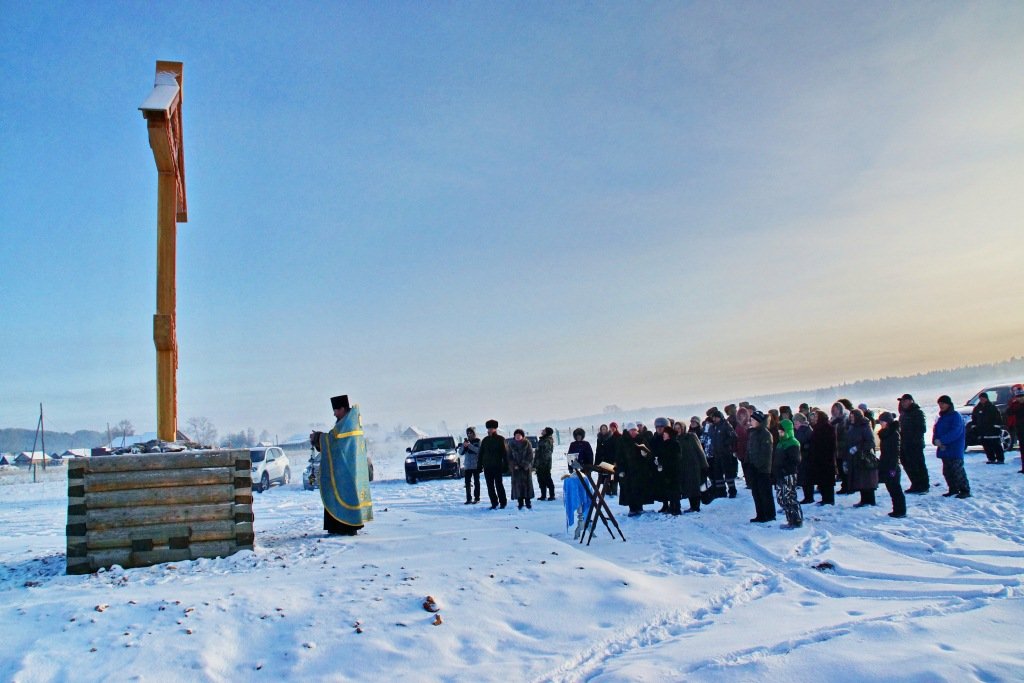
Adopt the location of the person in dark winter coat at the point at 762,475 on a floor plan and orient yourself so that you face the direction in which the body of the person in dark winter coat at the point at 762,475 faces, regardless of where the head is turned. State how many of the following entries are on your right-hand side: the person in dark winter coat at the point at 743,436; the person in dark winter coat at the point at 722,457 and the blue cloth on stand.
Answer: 2

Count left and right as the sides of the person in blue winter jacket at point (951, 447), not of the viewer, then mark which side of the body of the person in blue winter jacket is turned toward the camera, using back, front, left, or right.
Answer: left

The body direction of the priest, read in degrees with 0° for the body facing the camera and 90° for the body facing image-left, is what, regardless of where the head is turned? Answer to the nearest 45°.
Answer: approximately 90°

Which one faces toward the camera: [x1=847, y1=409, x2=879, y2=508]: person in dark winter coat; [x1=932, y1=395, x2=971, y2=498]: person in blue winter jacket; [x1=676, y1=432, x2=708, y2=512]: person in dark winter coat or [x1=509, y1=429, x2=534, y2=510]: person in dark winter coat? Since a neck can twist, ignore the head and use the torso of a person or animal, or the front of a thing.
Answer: [x1=509, y1=429, x2=534, y2=510]: person in dark winter coat

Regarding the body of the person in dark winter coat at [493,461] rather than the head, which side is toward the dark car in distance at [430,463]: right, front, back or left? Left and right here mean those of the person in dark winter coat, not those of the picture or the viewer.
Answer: back

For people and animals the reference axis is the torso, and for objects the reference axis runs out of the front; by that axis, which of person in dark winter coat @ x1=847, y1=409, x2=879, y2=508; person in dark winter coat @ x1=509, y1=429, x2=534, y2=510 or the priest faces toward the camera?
person in dark winter coat @ x1=509, y1=429, x2=534, y2=510

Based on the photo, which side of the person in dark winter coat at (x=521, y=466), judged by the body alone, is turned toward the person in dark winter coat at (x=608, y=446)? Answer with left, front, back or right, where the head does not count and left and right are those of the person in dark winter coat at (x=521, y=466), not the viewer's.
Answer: left

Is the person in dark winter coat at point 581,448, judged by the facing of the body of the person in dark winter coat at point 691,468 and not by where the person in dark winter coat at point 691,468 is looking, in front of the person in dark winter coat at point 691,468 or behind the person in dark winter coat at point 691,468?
in front

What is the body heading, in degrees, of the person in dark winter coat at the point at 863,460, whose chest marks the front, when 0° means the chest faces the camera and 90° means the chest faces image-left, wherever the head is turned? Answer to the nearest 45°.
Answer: approximately 90°

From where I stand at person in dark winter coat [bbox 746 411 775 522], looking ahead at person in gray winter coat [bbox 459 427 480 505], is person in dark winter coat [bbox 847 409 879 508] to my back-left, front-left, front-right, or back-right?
back-right

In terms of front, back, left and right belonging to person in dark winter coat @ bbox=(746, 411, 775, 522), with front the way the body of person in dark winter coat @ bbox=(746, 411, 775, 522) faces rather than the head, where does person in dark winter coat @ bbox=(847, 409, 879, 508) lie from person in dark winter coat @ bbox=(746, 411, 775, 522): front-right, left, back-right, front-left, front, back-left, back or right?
back-right

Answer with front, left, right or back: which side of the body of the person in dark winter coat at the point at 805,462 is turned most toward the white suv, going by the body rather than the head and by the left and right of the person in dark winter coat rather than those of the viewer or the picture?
front
